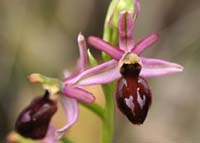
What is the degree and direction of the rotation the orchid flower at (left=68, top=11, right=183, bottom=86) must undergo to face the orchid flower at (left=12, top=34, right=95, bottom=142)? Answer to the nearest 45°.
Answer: approximately 90° to its right

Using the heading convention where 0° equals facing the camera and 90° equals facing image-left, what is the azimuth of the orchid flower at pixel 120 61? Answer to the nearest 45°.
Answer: approximately 0°

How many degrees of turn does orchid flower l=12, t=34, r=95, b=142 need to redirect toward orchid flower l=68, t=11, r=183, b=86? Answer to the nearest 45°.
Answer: approximately 135° to its left
